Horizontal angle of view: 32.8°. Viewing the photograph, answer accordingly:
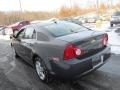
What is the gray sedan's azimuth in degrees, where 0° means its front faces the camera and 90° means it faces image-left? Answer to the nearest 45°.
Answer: approximately 135°
